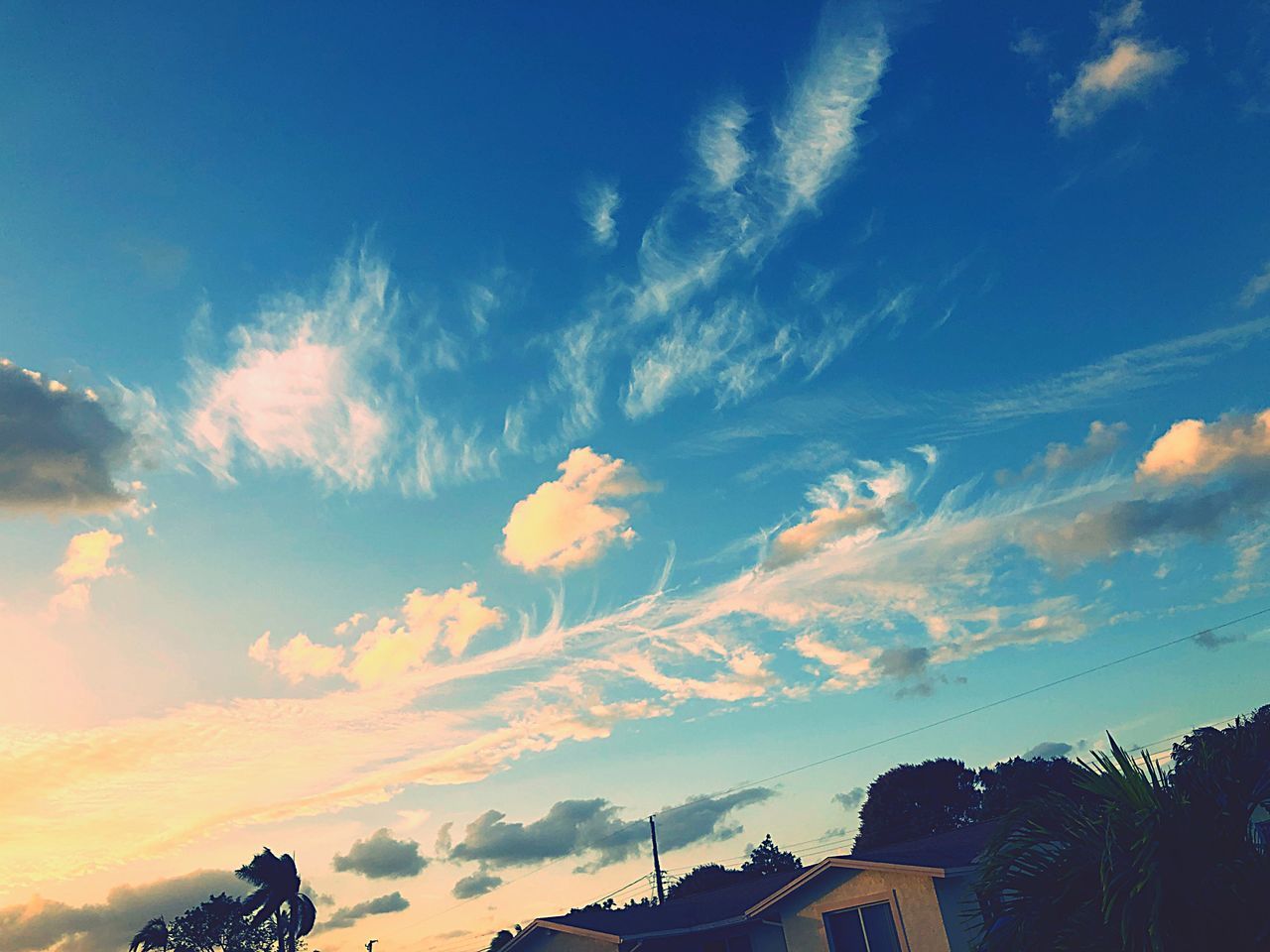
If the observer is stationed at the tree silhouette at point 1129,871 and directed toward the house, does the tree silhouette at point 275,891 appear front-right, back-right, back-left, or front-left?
front-left

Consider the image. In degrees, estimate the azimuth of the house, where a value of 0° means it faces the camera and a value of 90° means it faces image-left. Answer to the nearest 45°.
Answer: approximately 45°

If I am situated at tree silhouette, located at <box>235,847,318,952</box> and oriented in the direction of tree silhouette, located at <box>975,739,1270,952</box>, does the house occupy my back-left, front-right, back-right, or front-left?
front-left

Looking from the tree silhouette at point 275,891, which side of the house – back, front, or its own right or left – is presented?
right

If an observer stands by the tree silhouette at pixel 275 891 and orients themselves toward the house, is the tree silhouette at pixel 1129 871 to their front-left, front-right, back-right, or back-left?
front-right

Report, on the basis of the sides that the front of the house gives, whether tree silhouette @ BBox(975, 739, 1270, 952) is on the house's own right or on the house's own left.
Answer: on the house's own left

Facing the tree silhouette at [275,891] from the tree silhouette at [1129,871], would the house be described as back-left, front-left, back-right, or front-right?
front-right

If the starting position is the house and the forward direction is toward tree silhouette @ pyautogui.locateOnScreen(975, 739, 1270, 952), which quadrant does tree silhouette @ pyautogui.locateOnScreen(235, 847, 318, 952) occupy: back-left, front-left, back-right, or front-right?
back-right
